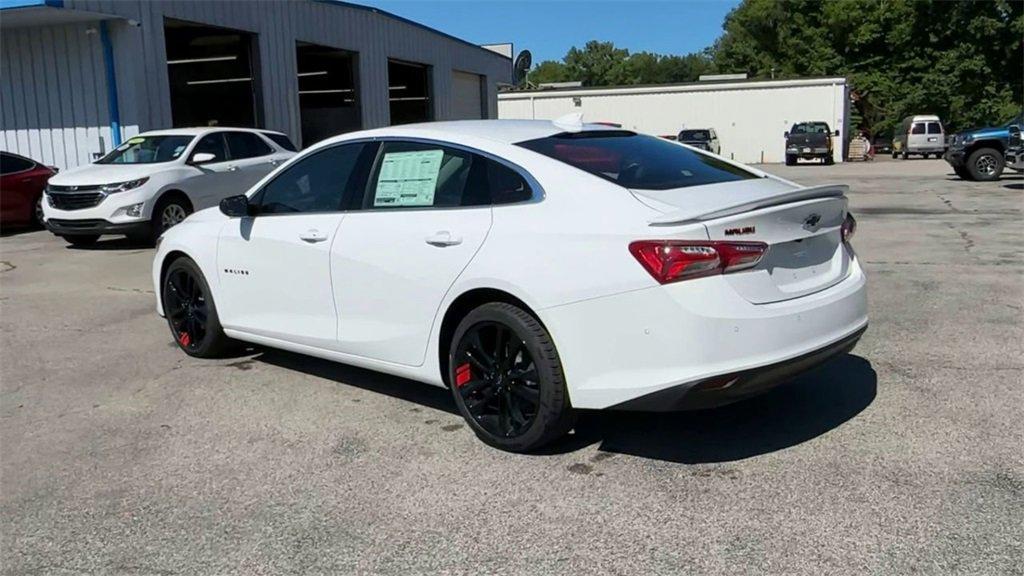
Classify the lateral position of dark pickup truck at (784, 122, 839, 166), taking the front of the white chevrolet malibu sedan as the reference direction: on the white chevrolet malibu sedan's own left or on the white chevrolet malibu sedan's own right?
on the white chevrolet malibu sedan's own right

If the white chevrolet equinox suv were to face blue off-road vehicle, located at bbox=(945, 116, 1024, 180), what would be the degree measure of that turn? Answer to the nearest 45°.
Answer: approximately 135° to its left

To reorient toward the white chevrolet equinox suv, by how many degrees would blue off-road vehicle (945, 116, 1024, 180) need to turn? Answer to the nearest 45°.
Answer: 0° — it already faces it

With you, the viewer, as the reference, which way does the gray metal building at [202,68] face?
facing the viewer and to the right of the viewer

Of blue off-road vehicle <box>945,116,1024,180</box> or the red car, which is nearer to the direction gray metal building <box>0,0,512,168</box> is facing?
the blue off-road vehicle

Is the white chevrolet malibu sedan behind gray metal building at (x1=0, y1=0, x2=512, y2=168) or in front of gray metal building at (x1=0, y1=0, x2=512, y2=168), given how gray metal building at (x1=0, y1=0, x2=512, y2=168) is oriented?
in front

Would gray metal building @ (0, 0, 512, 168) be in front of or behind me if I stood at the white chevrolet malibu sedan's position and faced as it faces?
in front

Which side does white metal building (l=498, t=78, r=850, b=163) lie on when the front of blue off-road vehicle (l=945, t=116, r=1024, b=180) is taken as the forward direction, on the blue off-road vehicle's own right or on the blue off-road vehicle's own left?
on the blue off-road vehicle's own right

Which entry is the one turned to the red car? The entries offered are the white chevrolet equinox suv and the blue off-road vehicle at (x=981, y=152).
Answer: the blue off-road vehicle

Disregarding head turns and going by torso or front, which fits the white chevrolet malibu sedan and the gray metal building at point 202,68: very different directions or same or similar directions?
very different directions

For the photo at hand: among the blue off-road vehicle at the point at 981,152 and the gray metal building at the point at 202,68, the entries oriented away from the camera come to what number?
0

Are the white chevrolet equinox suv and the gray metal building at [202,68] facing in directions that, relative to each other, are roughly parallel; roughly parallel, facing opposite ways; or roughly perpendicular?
roughly perpendicular

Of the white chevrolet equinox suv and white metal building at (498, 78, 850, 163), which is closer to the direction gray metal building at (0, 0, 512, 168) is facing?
the white chevrolet equinox suv

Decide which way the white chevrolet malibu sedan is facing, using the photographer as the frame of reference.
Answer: facing away from the viewer and to the left of the viewer

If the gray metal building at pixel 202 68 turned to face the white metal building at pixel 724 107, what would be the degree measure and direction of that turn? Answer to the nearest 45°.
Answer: approximately 90° to its left
